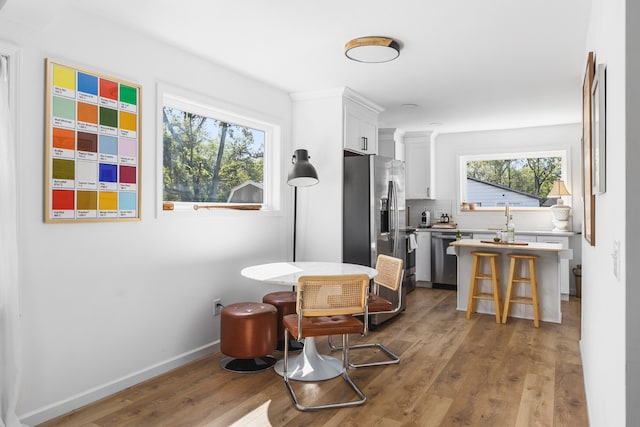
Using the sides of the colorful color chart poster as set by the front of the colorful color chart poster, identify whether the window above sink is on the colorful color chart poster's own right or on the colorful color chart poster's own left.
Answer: on the colorful color chart poster's own left

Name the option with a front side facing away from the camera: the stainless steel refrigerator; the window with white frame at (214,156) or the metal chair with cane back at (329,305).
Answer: the metal chair with cane back

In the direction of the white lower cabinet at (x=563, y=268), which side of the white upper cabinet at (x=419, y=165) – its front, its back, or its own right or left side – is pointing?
left

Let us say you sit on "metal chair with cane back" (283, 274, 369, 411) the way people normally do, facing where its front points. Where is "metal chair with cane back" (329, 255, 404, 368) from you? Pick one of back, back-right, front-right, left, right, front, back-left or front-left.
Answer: front-right

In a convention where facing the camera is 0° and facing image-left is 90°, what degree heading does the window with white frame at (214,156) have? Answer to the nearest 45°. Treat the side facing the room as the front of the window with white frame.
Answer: approximately 315°

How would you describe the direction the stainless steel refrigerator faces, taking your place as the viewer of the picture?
facing the viewer and to the right of the viewer

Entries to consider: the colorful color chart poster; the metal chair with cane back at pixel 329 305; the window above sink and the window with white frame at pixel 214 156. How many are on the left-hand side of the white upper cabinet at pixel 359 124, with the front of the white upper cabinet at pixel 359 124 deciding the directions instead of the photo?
1

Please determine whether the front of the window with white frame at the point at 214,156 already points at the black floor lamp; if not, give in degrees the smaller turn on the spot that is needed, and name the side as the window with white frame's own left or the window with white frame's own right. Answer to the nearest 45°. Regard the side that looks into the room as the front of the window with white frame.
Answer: approximately 45° to the window with white frame's own left

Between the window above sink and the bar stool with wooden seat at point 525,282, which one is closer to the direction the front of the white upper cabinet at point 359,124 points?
the bar stool with wooden seat

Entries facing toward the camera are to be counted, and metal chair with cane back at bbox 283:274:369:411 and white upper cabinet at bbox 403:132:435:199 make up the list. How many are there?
1

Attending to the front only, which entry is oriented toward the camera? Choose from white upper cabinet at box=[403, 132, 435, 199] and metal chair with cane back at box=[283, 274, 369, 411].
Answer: the white upper cabinet

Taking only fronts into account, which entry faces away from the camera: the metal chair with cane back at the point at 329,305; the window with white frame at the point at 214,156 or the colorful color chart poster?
the metal chair with cane back

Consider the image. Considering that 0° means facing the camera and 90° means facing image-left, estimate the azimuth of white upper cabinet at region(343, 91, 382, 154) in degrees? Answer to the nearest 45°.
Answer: approximately 315°

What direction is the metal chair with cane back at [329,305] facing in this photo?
away from the camera

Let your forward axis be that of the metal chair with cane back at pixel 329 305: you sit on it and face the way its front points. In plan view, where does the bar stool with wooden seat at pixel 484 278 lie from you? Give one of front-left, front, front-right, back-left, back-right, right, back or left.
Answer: front-right

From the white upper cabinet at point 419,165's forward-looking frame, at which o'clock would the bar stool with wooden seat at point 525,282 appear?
The bar stool with wooden seat is roughly at 11 o'clock from the white upper cabinet.

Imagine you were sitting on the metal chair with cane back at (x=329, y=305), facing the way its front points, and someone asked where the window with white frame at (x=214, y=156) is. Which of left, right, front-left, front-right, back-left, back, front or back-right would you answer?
front-left
